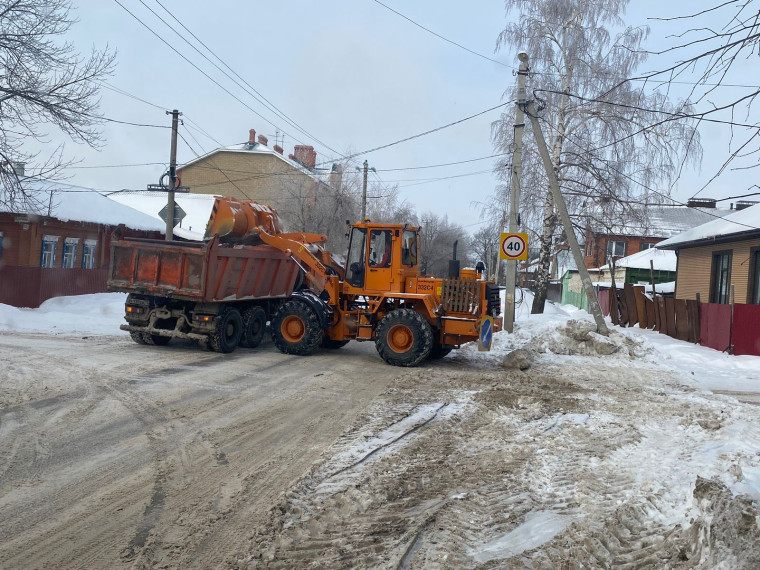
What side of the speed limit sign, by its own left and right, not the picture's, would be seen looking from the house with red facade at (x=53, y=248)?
right

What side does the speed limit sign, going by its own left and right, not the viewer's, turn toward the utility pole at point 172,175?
right

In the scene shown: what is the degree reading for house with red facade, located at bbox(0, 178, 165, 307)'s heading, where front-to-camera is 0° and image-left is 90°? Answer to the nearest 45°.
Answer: approximately 315°

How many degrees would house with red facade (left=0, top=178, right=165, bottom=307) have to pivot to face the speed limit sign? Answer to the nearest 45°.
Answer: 0° — it already faces it

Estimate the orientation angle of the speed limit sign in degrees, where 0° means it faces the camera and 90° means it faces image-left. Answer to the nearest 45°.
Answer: approximately 0°

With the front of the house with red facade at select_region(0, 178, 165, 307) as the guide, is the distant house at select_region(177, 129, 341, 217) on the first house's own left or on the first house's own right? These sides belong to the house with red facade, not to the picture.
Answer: on the first house's own left

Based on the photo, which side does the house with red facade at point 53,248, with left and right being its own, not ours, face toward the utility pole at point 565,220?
front

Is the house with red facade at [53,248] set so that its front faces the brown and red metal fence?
yes

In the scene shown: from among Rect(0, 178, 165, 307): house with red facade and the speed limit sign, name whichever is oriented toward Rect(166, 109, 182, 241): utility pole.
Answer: the house with red facade

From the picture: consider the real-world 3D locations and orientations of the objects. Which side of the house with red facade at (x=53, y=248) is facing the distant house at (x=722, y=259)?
front

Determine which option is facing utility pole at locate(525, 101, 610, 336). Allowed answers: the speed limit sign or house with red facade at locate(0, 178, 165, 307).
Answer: the house with red facade

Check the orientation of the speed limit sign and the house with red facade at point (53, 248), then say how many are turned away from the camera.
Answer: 0

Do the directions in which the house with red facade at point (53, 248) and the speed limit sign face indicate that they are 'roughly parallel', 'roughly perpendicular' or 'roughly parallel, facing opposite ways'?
roughly perpendicular
